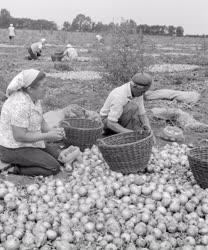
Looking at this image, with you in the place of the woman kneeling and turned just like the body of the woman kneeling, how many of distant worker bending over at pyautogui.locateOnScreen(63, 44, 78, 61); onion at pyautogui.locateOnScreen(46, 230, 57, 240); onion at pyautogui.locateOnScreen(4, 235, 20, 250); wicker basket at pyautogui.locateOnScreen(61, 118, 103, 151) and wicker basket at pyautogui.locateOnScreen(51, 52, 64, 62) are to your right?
2

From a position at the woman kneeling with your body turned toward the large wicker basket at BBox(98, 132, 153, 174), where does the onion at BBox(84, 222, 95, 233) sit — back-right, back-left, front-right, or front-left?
front-right

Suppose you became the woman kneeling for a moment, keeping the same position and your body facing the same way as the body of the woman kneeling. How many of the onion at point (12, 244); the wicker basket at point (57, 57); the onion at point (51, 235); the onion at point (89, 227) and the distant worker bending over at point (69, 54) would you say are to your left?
2

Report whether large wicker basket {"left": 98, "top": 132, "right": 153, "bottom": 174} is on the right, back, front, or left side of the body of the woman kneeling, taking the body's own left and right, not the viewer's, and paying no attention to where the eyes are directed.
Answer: front

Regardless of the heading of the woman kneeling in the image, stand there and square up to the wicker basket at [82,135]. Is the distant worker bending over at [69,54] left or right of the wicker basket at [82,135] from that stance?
left

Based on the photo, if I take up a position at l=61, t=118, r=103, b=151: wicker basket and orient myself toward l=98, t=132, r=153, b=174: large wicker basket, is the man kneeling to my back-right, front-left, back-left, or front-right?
front-left

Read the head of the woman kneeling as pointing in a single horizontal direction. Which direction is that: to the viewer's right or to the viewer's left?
to the viewer's right

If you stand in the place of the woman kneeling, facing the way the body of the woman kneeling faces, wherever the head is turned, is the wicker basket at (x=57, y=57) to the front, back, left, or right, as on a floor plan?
left

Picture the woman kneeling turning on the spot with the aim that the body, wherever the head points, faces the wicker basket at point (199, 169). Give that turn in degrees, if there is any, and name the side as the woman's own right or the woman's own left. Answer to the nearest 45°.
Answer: approximately 45° to the woman's own right

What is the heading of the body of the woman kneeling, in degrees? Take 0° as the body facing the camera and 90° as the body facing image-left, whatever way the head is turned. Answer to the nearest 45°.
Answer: approximately 270°

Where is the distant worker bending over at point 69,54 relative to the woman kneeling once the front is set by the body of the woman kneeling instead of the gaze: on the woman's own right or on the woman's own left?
on the woman's own left

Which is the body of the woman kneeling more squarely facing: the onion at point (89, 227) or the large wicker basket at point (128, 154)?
the large wicker basket

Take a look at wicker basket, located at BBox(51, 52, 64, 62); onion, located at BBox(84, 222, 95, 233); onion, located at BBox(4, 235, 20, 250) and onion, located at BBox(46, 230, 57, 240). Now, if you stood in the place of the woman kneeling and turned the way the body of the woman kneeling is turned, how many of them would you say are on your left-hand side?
1
